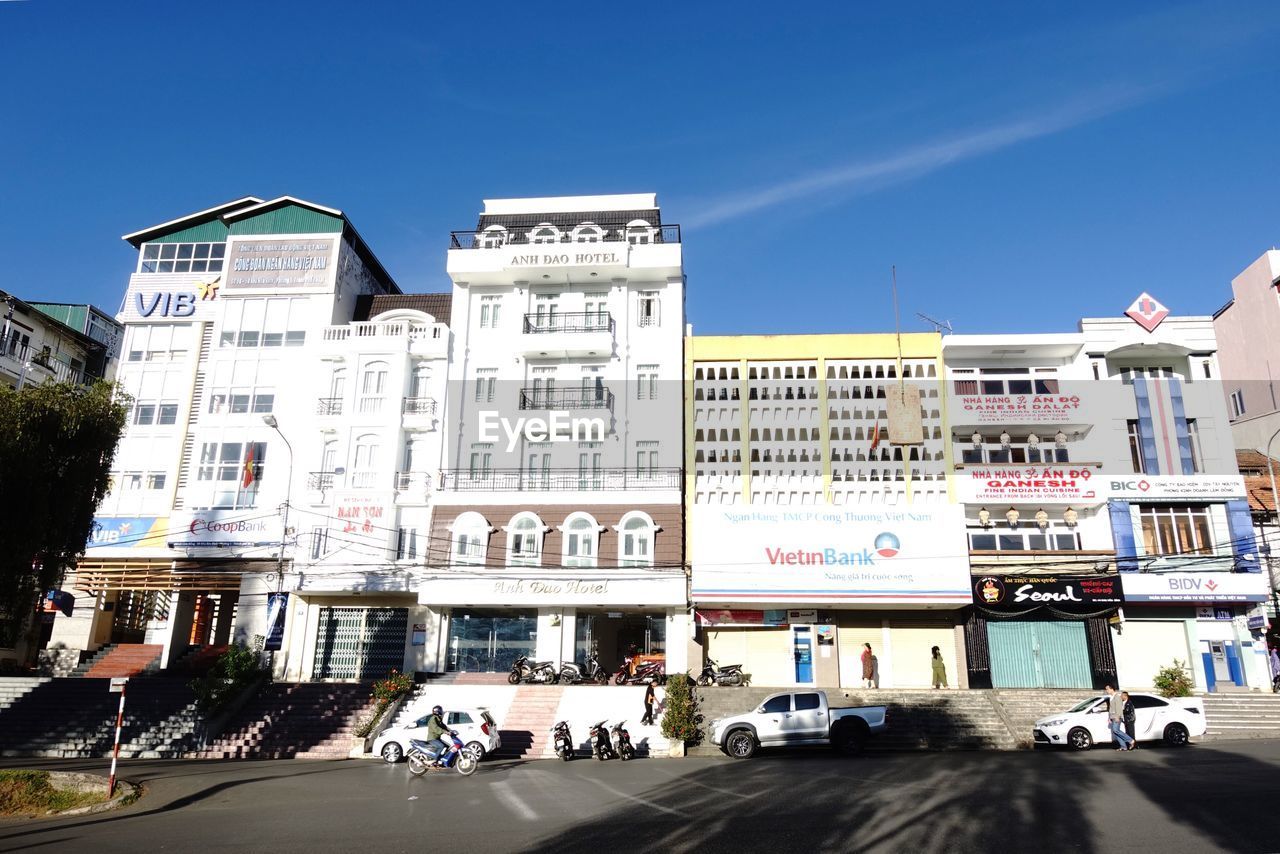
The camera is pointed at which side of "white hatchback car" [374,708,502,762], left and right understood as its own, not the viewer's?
left

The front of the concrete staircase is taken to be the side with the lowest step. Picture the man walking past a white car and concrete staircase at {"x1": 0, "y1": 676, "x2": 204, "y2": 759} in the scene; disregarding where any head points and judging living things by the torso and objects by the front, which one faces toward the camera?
the concrete staircase

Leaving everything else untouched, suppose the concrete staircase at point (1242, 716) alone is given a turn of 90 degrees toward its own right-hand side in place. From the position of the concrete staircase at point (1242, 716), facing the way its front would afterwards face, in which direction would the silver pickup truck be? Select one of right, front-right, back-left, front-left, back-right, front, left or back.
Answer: front-left

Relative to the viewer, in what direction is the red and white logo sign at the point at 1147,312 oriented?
toward the camera

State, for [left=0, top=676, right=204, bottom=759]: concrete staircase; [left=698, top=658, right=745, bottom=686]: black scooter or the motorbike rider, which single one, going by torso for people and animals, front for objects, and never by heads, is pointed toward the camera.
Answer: the concrete staircase

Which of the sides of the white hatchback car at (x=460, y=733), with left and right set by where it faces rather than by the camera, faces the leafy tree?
front

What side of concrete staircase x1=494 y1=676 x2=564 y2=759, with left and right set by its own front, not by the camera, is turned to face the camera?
front

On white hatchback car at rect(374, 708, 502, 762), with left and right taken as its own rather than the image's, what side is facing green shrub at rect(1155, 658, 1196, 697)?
back

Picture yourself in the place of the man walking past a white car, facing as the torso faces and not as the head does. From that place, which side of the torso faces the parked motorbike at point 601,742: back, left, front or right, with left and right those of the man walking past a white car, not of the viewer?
front

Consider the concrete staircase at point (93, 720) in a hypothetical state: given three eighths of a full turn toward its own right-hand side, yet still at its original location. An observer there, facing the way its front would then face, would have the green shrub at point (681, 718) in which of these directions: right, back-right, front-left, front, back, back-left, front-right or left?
back

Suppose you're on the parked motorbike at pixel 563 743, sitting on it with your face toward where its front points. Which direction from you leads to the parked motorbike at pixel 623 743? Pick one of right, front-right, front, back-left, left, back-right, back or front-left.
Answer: right

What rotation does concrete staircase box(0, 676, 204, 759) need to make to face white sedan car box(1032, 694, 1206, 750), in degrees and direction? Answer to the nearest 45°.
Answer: approximately 45° to its left

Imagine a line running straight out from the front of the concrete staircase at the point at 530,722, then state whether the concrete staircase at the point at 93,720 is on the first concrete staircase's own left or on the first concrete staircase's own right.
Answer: on the first concrete staircase's own right

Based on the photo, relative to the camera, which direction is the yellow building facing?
toward the camera

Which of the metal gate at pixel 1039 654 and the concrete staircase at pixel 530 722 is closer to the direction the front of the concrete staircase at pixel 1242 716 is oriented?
the concrete staircase
